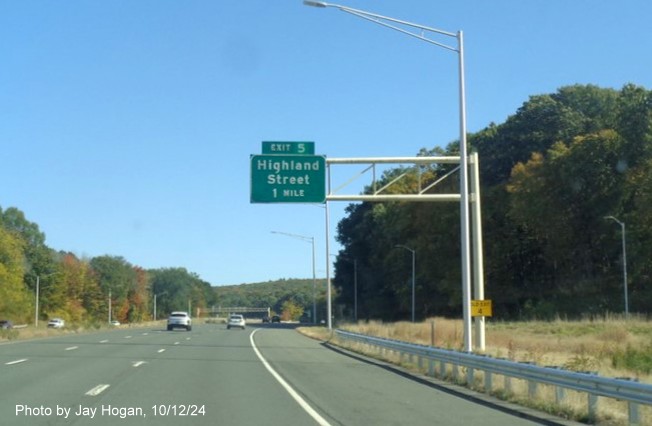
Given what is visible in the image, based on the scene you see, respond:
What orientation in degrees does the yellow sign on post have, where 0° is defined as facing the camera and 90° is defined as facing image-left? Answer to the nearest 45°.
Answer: approximately 0°

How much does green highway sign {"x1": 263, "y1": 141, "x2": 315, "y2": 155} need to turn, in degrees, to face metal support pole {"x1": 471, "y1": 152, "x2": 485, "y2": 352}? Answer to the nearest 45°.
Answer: approximately 45° to its left

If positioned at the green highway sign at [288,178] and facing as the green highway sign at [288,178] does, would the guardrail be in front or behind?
in front

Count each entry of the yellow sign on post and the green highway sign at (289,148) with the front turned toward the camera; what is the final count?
2

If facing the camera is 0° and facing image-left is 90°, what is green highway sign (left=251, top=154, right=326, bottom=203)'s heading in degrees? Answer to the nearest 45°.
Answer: approximately 0°

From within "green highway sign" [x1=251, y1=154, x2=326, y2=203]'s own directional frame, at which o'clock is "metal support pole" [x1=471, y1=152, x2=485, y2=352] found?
The metal support pole is roughly at 10 o'clock from the green highway sign.

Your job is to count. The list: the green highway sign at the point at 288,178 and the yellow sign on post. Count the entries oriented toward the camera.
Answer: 2

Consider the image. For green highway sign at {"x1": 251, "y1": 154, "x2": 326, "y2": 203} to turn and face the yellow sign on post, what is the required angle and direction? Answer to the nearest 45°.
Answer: approximately 45° to its left

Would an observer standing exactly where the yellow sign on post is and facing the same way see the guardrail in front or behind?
in front

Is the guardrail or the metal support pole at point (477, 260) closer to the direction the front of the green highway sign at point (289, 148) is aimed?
the guardrail

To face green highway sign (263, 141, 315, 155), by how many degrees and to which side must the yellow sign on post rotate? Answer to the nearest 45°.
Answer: approximately 135° to its right
